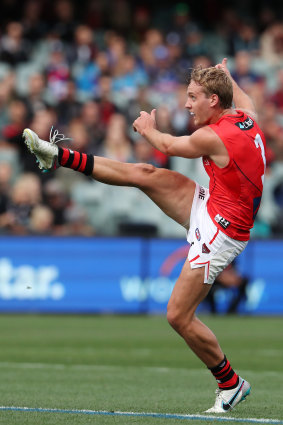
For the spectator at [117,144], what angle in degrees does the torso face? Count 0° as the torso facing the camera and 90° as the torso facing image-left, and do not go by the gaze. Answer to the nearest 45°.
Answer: approximately 0°

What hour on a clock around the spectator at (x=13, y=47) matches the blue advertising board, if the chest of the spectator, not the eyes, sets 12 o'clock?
The blue advertising board is roughly at 11 o'clock from the spectator.

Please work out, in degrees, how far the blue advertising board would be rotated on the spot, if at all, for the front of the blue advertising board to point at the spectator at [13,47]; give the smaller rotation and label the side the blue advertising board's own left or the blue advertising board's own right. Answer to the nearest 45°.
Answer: approximately 135° to the blue advertising board's own right

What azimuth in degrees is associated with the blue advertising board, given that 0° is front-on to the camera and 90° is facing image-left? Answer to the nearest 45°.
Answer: approximately 0°
